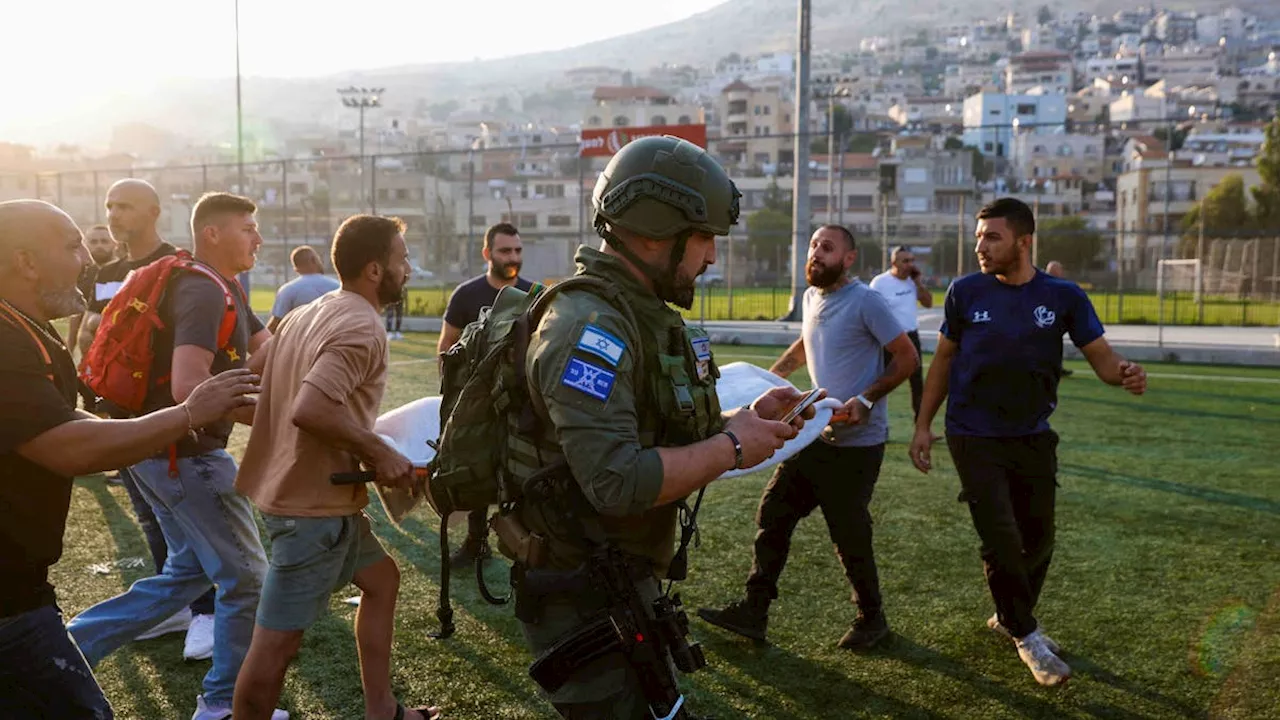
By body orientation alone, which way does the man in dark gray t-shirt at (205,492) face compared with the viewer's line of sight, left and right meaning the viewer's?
facing to the right of the viewer

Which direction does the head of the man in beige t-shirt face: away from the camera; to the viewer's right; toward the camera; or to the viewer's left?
to the viewer's right

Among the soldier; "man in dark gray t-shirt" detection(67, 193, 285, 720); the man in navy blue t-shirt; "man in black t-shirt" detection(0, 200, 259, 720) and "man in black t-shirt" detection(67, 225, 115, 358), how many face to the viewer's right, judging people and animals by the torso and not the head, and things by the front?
3

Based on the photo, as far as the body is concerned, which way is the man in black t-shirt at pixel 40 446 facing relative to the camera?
to the viewer's right

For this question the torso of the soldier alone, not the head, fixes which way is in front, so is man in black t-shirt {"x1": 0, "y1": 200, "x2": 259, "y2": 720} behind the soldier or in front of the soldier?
behind

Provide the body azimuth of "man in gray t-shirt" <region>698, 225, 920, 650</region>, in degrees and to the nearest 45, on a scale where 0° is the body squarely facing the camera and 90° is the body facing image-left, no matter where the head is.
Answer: approximately 45°

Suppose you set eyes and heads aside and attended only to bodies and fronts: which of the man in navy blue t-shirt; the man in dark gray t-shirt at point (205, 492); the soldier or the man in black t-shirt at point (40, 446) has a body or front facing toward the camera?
the man in navy blue t-shirt

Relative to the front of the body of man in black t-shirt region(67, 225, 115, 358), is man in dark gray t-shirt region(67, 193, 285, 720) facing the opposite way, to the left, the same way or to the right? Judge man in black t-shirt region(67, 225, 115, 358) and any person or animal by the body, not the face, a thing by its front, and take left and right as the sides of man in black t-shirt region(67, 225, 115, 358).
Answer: to the left

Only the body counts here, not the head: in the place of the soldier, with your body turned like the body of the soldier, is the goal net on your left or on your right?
on your left

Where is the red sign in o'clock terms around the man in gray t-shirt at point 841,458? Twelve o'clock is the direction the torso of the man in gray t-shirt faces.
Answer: The red sign is roughly at 4 o'clock from the man in gray t-shirt.

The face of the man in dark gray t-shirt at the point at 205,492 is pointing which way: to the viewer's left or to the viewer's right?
to the viewer's right

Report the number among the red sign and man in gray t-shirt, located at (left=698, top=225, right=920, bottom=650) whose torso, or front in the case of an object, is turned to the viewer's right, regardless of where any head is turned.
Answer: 0
